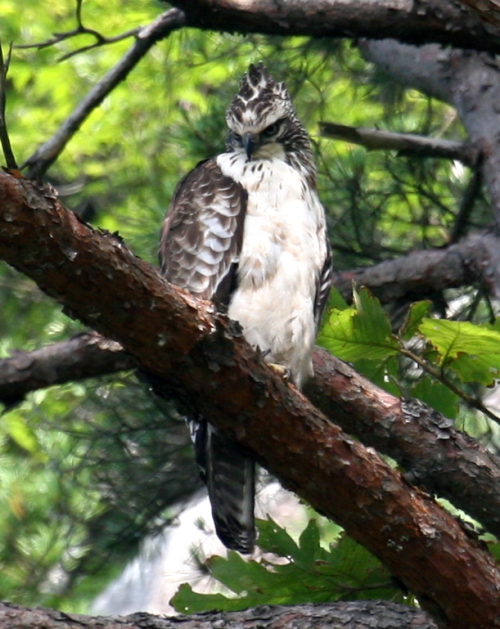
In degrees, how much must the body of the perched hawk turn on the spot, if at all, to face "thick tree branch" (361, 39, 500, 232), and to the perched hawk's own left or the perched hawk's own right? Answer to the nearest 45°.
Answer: approximately 90° to the perched hawk's own left

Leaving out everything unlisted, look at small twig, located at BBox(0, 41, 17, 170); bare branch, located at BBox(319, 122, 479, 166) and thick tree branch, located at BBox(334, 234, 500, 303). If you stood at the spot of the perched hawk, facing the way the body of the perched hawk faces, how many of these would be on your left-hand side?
2

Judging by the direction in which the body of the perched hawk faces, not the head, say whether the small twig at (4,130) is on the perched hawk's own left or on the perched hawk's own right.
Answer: on the perched hawk's own right

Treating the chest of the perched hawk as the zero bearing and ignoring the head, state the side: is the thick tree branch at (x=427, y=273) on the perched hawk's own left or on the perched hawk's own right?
on the perched hawk's own left

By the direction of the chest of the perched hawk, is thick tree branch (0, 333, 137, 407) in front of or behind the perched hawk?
behind

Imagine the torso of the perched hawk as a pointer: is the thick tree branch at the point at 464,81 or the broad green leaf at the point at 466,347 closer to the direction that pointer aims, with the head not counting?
the broad green leaf

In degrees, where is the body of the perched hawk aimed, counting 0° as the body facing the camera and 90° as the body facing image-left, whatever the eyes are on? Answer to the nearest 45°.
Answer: approximately 315°

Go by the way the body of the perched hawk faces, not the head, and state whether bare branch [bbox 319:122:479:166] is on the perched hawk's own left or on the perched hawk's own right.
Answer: on the perched hawk's own left
